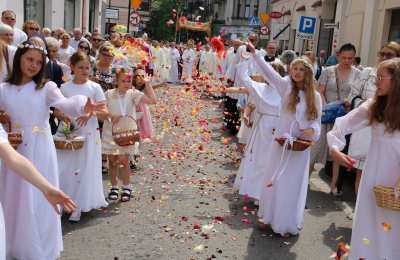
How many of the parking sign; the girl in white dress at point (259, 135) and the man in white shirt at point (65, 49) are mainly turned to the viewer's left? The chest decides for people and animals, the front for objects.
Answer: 1

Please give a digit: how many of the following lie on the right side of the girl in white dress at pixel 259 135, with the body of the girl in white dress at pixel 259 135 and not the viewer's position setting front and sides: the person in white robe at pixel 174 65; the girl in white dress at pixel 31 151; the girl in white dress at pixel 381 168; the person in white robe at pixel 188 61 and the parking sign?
3

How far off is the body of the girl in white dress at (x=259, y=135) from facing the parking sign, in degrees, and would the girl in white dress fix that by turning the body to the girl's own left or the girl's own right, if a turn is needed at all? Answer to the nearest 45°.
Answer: approximately 90° to the girl's own right

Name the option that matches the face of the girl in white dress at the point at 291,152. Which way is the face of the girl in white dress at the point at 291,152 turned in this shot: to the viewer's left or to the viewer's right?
to the viewer's left

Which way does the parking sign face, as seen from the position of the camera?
facing the viewer

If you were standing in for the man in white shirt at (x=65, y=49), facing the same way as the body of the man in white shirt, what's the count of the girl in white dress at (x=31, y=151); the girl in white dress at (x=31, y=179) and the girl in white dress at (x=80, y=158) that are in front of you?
3

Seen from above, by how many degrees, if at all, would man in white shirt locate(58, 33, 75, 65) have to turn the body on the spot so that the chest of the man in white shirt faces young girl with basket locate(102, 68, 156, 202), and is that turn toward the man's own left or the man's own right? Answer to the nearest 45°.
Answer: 0° — they already face them

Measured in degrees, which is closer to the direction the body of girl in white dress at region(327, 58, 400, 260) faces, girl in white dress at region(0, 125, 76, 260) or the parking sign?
the girl in white dress

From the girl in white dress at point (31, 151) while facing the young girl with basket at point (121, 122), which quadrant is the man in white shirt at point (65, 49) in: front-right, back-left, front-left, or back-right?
front-left

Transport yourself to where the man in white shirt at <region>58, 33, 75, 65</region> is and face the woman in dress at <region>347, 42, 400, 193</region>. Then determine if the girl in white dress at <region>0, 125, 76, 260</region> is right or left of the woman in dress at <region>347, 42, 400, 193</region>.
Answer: right

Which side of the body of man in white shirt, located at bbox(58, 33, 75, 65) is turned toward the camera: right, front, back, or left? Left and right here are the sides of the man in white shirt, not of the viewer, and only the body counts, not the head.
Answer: front

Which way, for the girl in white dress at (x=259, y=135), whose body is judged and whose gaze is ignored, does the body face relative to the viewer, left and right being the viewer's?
facing to the left of the viewer

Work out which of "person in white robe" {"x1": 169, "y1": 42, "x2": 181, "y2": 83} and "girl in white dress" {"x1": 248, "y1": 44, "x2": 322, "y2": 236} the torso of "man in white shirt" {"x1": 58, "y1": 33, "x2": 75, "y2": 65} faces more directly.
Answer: the girl in white dress

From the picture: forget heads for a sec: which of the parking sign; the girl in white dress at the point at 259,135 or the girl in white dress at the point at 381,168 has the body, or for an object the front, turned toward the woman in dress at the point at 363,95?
the parking sign

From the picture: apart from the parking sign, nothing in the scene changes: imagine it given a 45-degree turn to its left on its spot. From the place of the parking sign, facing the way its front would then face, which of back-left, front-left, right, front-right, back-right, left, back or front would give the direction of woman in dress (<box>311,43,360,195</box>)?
front-right

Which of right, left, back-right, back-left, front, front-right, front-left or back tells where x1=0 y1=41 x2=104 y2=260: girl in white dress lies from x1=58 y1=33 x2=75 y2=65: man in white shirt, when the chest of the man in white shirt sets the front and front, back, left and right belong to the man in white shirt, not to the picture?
front
